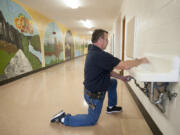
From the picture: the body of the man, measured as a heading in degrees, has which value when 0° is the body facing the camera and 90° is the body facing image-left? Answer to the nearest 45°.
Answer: approximately 270°
